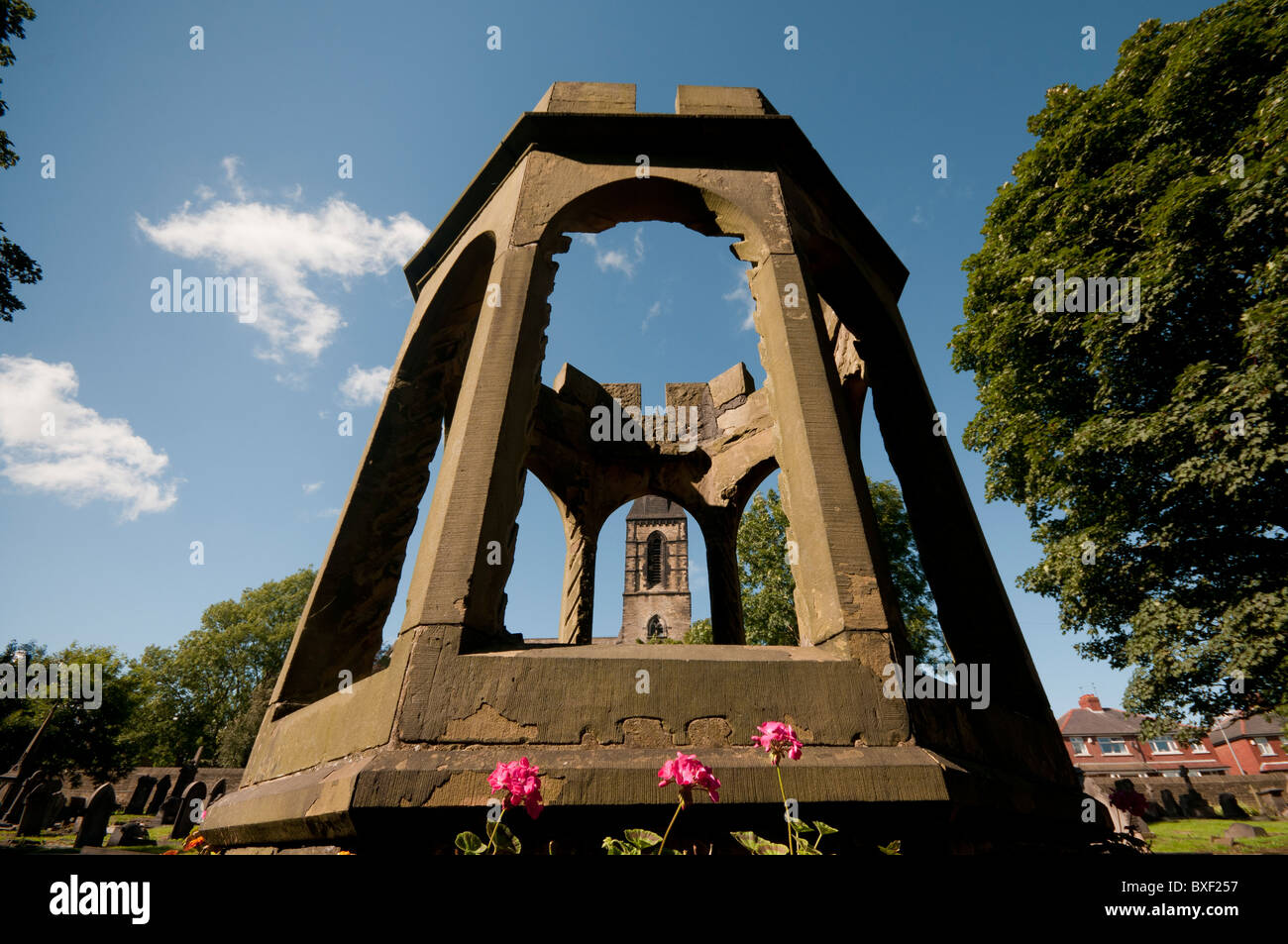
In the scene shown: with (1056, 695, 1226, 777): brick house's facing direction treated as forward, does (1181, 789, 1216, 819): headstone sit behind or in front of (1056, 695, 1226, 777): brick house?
in front

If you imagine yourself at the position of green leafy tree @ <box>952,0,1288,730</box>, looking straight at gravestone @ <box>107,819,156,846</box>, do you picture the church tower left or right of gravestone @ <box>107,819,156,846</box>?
right

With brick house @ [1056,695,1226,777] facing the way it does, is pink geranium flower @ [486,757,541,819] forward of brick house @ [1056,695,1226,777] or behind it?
forward

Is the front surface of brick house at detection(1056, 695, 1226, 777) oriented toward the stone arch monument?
yes

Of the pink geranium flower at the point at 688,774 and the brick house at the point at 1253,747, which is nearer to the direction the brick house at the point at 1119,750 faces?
the pink geranium flower

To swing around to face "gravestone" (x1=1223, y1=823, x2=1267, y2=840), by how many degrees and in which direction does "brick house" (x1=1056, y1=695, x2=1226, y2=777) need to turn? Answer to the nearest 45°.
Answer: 0° — it already faces it

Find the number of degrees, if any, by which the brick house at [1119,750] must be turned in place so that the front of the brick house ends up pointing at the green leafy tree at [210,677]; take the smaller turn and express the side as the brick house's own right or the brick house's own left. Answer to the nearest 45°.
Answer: approximately 45° to the brick house's own right

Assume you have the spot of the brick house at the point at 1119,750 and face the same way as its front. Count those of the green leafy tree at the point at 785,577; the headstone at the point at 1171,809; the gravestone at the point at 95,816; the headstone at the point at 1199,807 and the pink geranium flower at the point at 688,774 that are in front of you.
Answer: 5

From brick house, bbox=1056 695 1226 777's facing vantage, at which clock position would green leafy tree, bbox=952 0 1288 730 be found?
The green leafy tree is roughly at 12 o'clock from the brick house.

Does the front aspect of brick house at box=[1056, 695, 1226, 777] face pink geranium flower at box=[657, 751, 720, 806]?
yes
